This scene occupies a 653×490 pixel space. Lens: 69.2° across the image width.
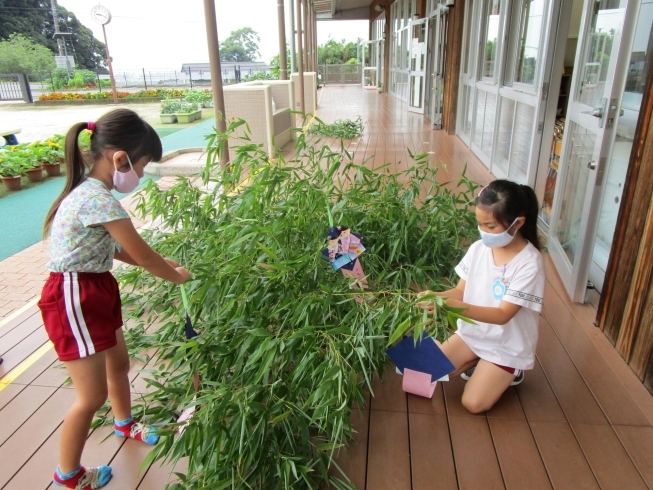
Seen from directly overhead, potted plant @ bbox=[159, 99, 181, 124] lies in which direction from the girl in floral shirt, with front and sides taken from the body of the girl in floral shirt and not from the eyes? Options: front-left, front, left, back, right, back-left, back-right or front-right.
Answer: left

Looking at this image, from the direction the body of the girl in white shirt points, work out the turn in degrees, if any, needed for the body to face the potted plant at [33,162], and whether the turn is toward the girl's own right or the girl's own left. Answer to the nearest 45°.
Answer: approximately 90° to the girl's own right

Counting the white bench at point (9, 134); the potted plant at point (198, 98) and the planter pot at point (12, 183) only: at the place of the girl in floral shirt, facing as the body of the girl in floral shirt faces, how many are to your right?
0

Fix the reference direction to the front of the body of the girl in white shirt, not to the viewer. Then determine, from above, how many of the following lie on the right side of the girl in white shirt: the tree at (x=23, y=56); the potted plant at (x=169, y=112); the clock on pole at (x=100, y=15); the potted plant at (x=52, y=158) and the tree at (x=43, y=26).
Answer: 5

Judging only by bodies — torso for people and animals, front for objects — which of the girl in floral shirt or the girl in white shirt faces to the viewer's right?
the girl in floral shirt

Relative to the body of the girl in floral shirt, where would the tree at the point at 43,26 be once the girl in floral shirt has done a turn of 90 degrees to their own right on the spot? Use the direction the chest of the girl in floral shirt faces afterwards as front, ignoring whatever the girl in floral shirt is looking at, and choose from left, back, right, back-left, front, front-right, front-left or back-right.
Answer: back

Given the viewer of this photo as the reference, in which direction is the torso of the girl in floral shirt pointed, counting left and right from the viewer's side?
facing to the right of the viewer

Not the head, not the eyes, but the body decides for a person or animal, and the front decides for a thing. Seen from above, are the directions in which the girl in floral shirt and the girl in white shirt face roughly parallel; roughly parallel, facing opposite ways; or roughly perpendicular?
roughly parallel, facing opposite ways

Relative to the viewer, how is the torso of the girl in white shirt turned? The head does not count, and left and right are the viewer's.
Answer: facing the viewer and to the left of the viewer

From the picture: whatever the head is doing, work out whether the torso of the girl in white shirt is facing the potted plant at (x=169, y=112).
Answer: no

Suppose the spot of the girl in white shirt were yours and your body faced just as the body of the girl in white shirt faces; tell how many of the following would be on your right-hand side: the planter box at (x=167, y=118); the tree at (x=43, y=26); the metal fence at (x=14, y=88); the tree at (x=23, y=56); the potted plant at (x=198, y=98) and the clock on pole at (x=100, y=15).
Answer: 6

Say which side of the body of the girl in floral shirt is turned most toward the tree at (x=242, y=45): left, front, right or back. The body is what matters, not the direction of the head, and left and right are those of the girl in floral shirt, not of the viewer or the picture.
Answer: left

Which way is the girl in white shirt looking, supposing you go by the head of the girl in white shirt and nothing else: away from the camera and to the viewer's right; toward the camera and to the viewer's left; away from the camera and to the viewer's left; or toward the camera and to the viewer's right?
toward the camera and to the viewer's left

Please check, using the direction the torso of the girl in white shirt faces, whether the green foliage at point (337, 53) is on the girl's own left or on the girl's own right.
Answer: on the girl's own right

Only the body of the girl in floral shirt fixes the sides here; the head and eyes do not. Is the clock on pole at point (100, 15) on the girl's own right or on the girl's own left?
on the girl's own left

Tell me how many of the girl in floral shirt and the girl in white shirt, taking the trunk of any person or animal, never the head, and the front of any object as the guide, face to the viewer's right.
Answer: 1

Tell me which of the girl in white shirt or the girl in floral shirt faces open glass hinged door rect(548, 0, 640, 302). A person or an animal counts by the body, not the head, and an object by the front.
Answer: the girl in floral shirt

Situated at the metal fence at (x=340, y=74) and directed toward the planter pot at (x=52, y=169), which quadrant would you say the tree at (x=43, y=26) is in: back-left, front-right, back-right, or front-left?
back-right
